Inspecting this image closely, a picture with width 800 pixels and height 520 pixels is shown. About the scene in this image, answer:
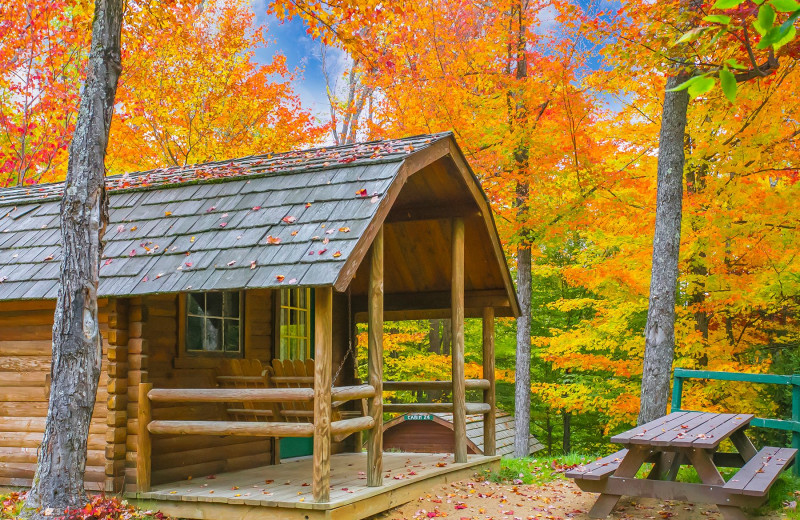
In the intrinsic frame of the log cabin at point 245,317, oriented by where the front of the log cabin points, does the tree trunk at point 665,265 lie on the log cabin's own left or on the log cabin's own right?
on the log cabin's own left

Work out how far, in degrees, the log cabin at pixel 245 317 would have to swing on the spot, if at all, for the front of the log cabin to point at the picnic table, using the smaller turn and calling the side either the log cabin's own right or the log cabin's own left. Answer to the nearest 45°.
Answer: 0° — it already faces it

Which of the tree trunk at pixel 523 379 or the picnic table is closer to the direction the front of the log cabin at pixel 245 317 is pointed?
the picnic table

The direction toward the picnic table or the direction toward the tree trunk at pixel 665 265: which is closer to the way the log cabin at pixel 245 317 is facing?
the picnic table

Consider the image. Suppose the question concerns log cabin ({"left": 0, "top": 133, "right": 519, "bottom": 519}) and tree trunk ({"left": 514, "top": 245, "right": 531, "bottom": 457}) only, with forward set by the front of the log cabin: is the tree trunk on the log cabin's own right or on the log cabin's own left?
on the log cabin's own left

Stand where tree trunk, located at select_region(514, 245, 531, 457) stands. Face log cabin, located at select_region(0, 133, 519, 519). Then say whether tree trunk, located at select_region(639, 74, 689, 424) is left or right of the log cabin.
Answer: left

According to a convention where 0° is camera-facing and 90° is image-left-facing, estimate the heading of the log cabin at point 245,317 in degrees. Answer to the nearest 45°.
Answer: approximately 315°
